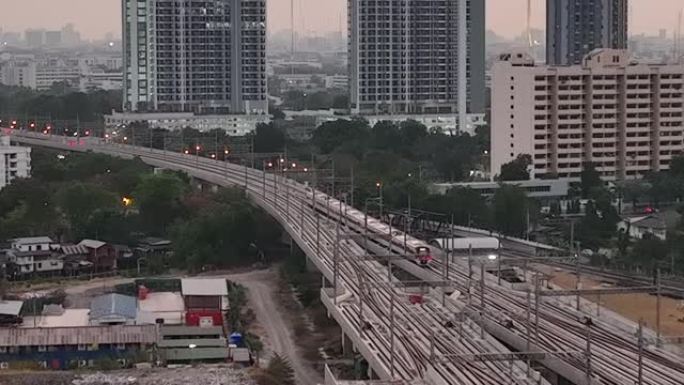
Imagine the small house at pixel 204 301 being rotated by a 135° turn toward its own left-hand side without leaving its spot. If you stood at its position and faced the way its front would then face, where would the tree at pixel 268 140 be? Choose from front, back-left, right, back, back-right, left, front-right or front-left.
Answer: front-left

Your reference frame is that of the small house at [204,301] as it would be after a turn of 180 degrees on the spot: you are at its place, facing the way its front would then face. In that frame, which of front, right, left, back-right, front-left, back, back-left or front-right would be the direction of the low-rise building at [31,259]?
front-left

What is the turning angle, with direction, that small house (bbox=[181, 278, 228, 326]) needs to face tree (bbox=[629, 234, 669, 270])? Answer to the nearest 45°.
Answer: approximately 90° to its left

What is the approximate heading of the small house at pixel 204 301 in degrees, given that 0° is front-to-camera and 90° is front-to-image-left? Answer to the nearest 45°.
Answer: approximately 0°

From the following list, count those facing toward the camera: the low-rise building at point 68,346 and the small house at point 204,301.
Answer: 2

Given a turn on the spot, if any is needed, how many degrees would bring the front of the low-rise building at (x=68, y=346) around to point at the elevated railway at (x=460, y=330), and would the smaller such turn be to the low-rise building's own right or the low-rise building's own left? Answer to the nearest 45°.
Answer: approximately 45° to the low-rise building's own left

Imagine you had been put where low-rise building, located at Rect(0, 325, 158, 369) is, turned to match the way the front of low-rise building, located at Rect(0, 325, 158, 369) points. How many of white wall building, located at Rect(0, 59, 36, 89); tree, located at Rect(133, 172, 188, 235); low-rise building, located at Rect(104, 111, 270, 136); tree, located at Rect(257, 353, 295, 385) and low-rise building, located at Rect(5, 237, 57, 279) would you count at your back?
4

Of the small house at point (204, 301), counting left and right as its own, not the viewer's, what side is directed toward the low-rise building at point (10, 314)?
right

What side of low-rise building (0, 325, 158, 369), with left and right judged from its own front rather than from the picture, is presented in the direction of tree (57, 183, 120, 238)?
back

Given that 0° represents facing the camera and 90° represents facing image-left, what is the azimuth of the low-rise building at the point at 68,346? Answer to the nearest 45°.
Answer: approximately 0°
